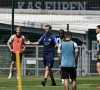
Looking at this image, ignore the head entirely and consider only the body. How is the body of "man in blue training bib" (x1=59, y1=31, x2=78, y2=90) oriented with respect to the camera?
away from the camera

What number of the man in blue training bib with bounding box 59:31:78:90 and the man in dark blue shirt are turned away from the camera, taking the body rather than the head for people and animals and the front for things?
1

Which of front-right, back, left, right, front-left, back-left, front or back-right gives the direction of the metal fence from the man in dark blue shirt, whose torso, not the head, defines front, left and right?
back-right

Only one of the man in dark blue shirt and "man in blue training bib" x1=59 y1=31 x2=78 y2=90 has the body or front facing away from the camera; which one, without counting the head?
the man in blue training bib

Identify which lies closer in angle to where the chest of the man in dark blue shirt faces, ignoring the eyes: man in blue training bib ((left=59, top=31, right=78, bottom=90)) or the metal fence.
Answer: the man in blue training bib
